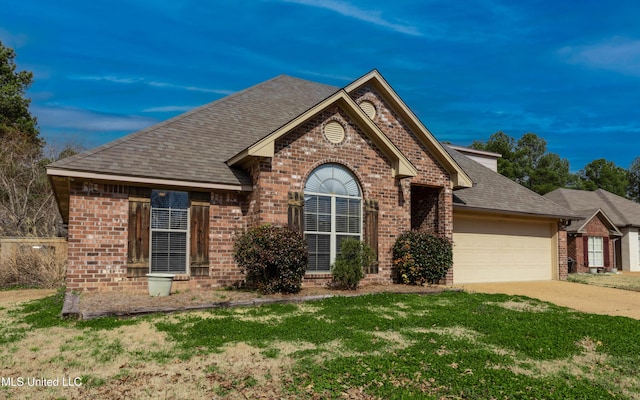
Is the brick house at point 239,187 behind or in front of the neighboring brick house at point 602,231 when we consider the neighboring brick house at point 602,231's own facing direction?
in front

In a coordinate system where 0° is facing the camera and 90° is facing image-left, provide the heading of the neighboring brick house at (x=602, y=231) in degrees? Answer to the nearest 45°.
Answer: approximately 0°

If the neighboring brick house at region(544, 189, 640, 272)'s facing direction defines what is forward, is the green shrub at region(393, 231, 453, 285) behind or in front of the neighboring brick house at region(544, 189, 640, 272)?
in front
